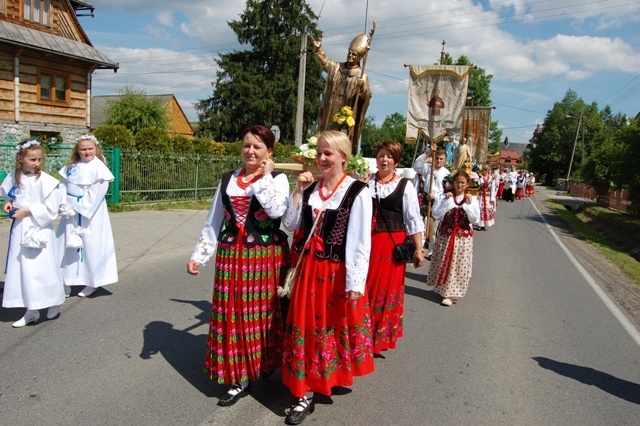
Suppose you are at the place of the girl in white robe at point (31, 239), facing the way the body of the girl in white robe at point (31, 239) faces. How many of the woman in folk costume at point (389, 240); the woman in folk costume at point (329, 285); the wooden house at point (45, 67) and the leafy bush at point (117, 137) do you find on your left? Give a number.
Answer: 2

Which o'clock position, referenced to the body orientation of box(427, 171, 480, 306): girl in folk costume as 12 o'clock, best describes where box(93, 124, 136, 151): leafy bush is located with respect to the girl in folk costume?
The leafy bush is roughly at 4 o'clock from the girl in folk costume.

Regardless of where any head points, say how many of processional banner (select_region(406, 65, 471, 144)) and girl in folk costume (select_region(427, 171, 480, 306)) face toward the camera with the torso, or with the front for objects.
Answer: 2

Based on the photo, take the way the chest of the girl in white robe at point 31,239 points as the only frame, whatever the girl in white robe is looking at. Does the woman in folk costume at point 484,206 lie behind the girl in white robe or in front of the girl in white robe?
behind

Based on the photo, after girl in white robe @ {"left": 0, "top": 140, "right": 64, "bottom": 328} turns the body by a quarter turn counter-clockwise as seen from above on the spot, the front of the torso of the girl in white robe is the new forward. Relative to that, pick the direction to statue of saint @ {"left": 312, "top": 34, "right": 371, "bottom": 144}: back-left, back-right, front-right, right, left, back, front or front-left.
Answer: front-left

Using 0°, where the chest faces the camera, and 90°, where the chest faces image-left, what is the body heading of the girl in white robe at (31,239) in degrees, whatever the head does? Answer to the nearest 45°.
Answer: approximately 45°

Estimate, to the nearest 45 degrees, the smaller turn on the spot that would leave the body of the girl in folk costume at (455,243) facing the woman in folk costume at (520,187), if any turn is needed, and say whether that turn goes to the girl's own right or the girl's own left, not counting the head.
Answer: approximately 180°

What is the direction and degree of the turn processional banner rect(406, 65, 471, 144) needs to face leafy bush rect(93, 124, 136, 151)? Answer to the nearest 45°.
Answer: approximately 90° to its right

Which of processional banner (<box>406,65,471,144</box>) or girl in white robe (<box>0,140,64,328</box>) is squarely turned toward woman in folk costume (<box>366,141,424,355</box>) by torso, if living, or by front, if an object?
the processional banner

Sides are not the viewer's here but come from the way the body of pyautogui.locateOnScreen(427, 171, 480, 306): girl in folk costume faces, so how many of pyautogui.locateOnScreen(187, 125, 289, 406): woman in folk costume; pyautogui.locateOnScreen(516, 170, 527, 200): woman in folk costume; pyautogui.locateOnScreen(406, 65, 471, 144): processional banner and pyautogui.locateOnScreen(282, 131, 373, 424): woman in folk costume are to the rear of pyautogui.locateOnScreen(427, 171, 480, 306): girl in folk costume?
2

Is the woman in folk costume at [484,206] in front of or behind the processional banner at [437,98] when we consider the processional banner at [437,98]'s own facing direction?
behind

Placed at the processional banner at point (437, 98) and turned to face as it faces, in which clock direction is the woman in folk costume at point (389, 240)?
The woman in folk costume is roughly at 12 o'clock from the processional banner.
